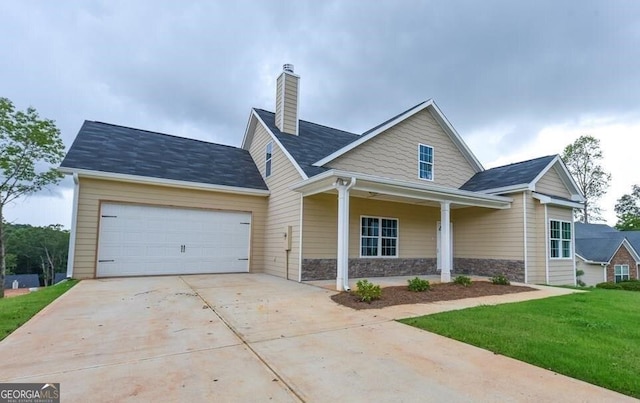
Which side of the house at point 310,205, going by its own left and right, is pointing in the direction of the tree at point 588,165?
left

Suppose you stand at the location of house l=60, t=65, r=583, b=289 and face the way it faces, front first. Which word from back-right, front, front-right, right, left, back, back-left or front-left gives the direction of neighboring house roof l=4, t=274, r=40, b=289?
back

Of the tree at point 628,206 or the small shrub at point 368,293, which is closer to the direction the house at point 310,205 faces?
the small shrub

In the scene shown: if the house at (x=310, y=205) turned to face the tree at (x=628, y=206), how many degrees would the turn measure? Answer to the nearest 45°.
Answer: approximately 90° to its left

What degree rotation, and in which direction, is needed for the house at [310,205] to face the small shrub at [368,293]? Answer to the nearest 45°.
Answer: approximately 45° to its right

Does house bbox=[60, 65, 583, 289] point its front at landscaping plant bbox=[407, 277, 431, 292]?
yes

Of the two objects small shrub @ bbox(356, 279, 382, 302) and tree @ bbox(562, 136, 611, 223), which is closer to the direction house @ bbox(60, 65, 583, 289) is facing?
the small shrub

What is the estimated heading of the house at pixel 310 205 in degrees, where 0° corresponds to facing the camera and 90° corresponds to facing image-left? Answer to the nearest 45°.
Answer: approximately 315°
